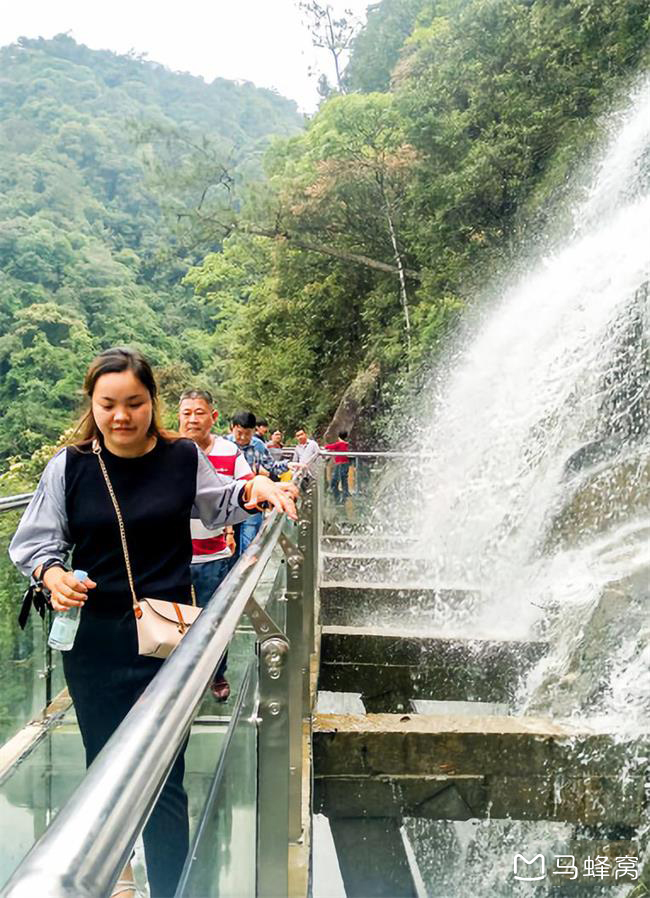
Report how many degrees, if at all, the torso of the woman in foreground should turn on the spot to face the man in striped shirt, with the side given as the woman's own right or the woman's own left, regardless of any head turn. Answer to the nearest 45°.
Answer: approximately 180°

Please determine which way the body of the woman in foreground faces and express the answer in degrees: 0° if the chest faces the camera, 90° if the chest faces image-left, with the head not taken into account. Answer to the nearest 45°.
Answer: approximately 0°

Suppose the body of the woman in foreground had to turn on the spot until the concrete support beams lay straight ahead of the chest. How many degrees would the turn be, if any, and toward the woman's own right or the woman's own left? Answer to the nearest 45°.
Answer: approximately 135° to the woman's own left

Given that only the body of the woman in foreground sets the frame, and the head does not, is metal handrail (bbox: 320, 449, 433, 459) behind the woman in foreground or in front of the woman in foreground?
behind

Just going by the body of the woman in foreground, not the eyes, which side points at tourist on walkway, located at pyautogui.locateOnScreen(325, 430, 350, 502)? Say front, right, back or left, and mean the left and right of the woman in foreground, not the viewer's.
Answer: back

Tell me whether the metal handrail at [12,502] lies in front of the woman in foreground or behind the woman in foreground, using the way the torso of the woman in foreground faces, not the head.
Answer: behind

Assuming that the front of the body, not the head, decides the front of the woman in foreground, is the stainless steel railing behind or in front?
in front
